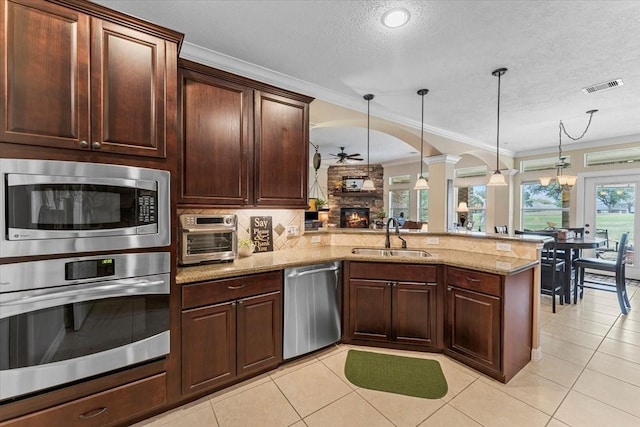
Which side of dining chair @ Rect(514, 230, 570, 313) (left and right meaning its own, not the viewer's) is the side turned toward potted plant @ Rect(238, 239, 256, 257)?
back

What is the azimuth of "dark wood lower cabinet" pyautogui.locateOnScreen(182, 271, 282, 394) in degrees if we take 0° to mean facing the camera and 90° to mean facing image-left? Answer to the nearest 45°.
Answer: approximately 315°

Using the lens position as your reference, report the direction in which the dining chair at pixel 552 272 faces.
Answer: facing away from the viewer and to the right of the viewer

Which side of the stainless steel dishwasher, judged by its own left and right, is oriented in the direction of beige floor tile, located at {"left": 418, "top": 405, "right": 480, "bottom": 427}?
front

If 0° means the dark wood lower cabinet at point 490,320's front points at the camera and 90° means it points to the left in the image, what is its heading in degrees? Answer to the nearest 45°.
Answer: approximately 45°

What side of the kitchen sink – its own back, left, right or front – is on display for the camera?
front

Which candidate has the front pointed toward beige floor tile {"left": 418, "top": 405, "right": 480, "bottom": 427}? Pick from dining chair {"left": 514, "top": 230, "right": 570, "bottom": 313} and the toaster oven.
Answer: the toaster oven

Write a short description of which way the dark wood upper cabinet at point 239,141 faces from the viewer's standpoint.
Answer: facing the viewer and to the right of the viewer

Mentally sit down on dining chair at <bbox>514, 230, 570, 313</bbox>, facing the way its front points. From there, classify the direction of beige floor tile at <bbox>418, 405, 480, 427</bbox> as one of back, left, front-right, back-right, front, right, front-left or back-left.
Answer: back-right

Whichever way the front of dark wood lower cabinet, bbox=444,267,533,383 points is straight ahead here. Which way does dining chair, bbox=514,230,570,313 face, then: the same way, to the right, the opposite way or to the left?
the opposite way

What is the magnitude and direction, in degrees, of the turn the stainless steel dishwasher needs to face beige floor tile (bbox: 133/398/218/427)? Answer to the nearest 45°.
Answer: approximately 90° to its right

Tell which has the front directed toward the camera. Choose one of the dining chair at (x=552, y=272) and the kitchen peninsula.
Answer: the kitchen peninsula

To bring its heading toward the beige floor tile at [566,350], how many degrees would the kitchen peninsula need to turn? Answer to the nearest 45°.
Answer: approximately 90° to its left

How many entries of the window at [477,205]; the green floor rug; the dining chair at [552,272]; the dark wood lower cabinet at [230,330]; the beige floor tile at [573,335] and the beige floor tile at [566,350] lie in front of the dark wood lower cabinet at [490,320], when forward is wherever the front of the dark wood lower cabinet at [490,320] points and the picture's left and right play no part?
2

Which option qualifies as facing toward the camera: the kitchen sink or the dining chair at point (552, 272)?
the kitchen sink

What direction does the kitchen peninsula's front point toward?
toward the camera
